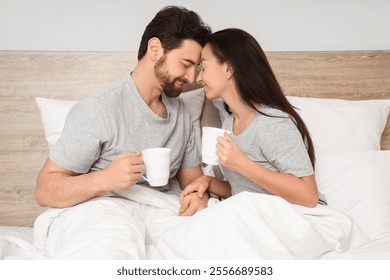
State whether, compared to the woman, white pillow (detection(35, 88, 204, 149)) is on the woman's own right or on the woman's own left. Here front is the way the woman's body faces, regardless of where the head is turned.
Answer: on the woman's own right

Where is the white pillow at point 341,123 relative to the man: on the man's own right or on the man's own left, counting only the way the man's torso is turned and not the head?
on the man's own left

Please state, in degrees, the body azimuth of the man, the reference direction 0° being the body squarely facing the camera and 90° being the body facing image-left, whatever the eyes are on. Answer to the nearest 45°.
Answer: approximately 315°
